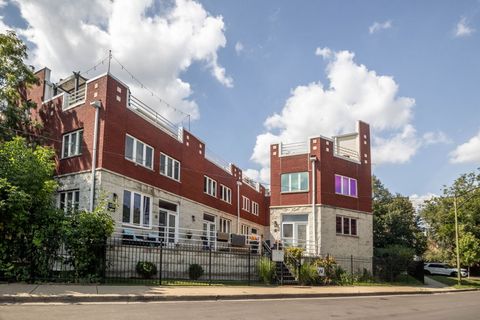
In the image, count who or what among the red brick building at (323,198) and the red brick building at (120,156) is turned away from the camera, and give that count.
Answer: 0

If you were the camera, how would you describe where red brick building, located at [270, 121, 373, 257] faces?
facing the viewer and to the left of the viewer

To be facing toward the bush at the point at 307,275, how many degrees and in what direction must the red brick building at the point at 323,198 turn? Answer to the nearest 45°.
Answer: approximately 45° to its left

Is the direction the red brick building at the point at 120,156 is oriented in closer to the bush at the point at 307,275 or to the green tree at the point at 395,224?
the bush

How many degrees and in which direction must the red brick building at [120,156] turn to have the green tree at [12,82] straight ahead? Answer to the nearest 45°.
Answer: approximately 135° to its right
